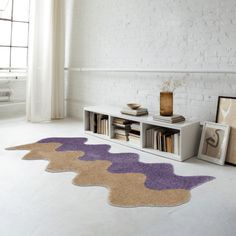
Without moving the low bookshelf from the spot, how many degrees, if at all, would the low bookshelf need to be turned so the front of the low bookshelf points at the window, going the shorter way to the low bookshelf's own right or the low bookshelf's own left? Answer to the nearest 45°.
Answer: approximately 90° to the low bookshelf's own right

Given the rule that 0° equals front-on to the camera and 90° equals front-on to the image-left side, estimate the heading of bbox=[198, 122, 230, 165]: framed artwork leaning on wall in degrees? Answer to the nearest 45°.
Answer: approximately 45°

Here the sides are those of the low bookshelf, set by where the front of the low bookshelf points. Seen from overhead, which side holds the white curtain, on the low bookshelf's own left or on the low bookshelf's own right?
on the low bookshelf's own right

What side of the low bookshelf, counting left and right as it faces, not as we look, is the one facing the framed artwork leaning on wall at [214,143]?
left

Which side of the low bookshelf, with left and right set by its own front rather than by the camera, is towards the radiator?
right
